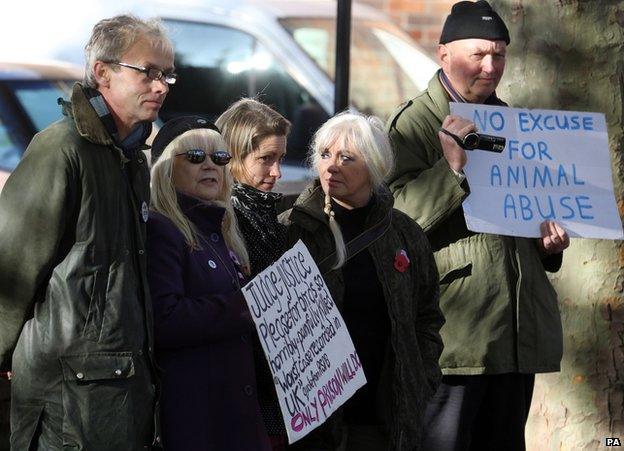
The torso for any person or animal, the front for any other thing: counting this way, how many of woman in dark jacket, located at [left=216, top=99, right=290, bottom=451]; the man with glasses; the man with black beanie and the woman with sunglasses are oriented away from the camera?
0

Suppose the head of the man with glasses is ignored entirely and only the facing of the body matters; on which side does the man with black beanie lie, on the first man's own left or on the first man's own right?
on the first man's own left

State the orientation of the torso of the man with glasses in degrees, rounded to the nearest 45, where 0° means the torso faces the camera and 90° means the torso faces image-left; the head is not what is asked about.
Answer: approximately 315°

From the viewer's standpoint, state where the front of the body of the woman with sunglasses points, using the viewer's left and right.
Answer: facing the viewer and to the right of the viewer

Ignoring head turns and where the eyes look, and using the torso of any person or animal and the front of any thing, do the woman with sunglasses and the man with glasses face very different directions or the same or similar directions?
same or similar directions

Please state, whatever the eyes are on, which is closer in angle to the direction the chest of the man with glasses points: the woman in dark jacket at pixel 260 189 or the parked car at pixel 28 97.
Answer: the woman in dark jacket

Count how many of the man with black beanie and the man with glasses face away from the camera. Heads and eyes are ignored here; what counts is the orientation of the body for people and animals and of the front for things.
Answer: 0

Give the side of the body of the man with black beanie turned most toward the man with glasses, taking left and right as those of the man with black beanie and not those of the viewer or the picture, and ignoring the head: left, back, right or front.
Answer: right

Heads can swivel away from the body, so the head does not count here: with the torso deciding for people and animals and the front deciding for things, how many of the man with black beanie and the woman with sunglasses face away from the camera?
0

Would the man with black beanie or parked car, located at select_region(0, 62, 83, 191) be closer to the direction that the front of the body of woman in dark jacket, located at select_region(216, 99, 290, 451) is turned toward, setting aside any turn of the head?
the man with black beanie

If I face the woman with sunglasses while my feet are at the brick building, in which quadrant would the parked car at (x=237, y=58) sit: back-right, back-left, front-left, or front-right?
front-right
